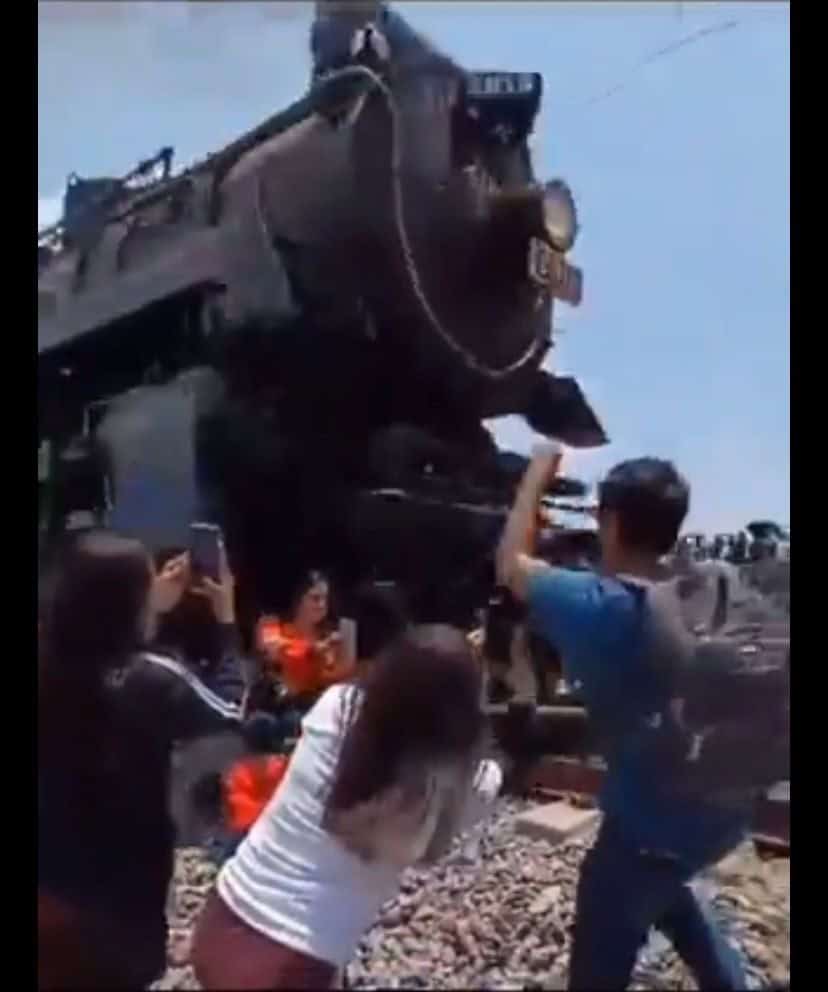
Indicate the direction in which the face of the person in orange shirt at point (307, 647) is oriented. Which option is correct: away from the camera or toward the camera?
toward the camera

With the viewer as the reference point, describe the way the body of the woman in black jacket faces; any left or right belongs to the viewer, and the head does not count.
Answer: facing away from the viewer and to the right of the viewer
